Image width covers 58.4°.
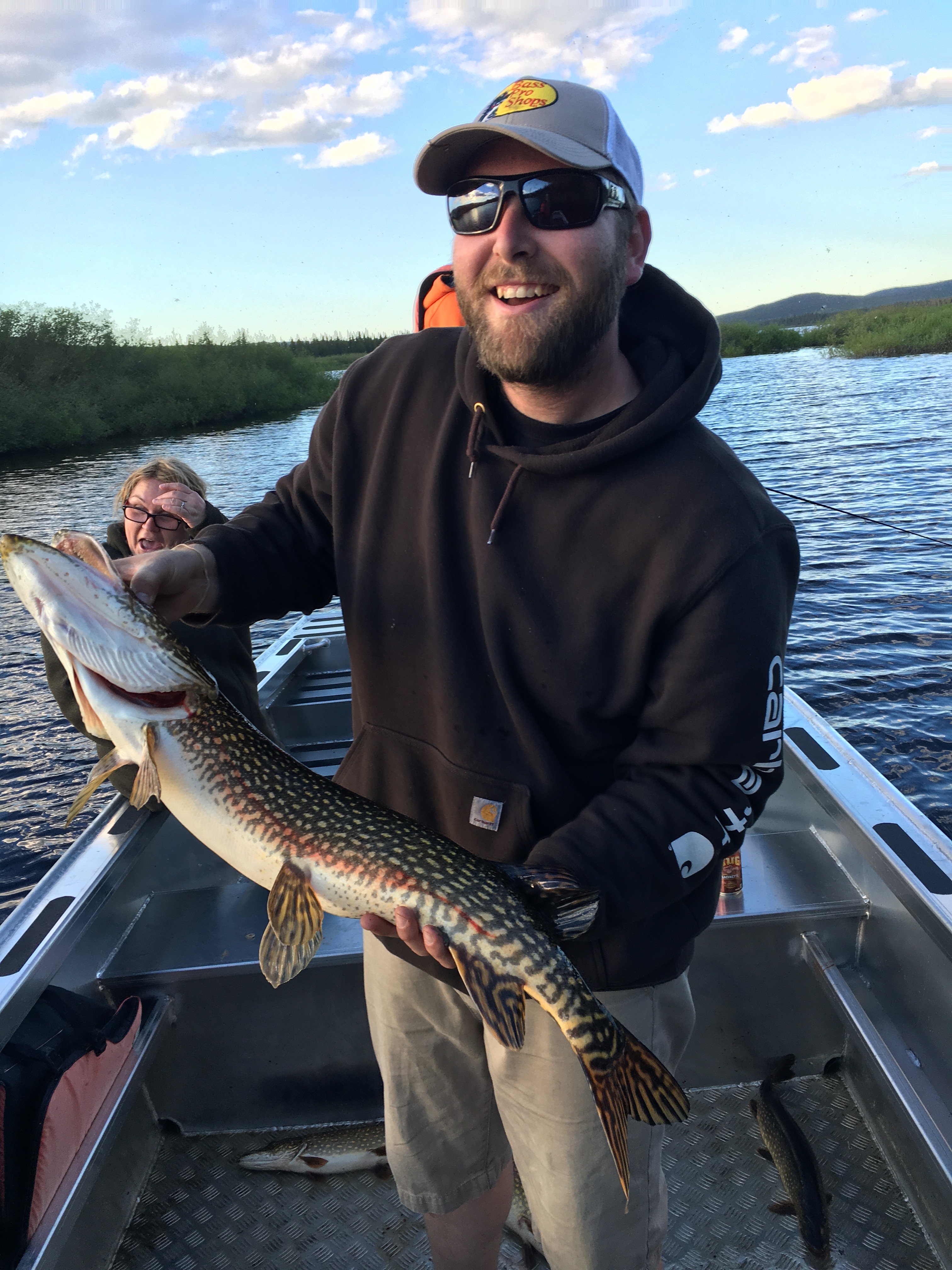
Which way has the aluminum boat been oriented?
away from the camera

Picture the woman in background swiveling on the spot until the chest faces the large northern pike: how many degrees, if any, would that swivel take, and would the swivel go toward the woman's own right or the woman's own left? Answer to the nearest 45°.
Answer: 0° — they already face it

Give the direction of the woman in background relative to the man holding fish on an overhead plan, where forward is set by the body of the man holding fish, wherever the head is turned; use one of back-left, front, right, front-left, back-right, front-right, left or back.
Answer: right

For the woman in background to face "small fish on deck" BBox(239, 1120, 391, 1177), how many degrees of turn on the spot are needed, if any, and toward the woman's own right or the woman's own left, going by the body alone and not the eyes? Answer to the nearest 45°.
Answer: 0° — they already face it

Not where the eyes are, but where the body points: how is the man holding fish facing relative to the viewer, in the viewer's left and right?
facing the viewer and to the left of the viewer

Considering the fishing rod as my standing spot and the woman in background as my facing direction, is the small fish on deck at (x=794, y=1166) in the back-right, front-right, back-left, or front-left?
front-left

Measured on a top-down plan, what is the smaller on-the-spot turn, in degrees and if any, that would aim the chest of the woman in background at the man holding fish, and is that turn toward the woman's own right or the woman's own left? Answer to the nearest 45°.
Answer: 0° — they already face them

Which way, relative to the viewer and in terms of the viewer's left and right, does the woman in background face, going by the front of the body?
facing the viewer

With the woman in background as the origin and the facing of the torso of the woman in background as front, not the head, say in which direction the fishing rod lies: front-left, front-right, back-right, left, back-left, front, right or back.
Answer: left

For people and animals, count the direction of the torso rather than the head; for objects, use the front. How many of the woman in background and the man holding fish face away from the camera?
0

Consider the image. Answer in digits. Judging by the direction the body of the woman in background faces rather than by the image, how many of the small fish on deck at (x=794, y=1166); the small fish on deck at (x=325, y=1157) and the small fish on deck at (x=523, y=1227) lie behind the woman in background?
0
